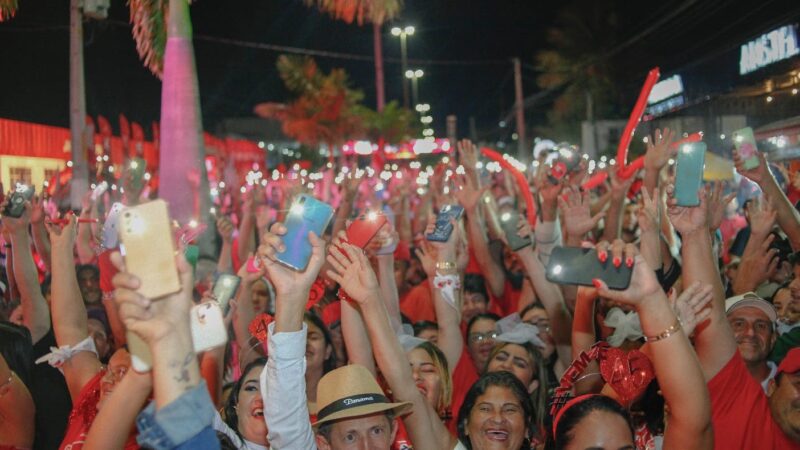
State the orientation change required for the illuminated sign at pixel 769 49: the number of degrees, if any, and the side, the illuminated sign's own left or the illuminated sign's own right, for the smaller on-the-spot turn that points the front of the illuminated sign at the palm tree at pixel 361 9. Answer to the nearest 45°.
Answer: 0° — it already faces it

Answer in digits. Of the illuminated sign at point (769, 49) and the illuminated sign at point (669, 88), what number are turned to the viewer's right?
0

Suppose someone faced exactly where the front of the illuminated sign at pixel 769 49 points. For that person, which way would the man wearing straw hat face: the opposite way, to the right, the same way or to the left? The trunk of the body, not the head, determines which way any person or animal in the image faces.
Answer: to the left

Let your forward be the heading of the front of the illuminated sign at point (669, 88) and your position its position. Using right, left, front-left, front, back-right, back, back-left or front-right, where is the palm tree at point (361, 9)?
front

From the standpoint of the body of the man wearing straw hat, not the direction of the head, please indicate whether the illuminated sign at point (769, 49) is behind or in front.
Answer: behind

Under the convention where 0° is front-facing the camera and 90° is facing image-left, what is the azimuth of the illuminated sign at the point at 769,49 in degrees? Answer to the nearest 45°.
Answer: approximately 45°

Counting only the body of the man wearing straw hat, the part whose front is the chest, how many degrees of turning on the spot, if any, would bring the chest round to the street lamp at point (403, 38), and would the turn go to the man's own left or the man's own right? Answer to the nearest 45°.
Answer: approximately 180°

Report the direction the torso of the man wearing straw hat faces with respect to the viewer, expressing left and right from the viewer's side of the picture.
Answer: facing the viewer

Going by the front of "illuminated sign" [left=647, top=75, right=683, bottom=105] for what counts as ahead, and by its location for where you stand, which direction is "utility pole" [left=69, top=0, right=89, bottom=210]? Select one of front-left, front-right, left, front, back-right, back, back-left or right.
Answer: front

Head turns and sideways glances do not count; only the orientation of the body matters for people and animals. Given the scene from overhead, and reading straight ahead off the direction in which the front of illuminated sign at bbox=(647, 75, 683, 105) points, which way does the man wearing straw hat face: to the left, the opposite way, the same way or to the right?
to the left

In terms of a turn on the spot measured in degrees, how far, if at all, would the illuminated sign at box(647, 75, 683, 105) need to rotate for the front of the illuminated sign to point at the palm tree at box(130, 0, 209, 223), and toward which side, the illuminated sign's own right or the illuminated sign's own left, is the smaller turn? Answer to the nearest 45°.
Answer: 0° — it already faces it

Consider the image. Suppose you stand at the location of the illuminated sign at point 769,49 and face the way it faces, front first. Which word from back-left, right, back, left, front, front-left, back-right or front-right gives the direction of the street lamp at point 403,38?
right
